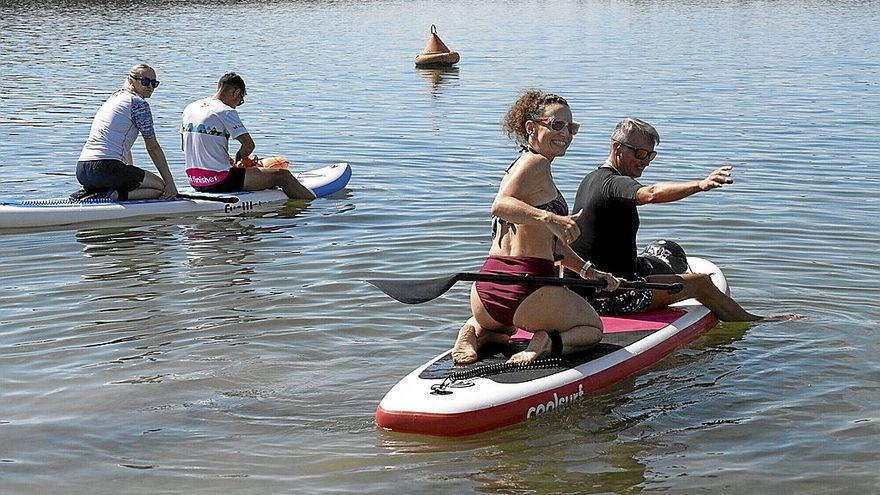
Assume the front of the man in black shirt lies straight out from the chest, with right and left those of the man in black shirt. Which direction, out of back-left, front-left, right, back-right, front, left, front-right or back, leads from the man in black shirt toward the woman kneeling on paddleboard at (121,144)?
back-left

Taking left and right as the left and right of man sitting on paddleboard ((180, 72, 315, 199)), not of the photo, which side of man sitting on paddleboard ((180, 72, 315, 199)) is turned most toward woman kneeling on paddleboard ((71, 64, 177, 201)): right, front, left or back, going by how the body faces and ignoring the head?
back

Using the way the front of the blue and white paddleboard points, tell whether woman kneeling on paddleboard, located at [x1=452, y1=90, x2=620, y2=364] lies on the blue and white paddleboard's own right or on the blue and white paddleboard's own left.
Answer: on the blue and white paddleboard's own right

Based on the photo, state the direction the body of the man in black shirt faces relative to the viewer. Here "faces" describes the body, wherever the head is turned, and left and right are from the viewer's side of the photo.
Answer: facing to the right of the viewer

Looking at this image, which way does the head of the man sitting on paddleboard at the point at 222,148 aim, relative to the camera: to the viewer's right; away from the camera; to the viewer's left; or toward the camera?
to the viewer's right

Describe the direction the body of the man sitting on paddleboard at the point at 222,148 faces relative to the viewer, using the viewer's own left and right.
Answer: facing away from the viewer and to the right of the viewer

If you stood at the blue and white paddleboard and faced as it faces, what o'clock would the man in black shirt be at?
The man in black shirt is roughly at 2 o'clock from the blue and white paddleboard.

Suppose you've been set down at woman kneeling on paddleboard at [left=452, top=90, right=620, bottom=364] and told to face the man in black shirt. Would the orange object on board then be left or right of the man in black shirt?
left

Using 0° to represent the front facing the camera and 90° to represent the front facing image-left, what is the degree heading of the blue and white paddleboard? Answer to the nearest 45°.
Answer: approximately 270°
